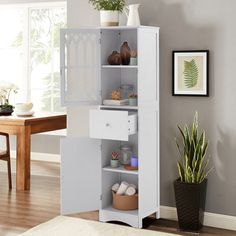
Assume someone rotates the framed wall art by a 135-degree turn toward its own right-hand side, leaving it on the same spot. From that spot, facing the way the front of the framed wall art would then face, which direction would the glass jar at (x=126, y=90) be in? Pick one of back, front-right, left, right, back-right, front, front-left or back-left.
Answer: front-left

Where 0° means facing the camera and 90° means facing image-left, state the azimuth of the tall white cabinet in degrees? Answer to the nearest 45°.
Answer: approximately 45°

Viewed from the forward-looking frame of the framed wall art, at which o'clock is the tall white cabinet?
The tall white cabinet is roughly at 3 o'clock from the framed wall art.

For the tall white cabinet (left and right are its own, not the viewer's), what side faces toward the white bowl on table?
right

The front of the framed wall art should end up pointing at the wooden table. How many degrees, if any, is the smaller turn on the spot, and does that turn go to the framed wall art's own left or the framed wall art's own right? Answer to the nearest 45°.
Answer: approximately 135° to the framed wall art's own right

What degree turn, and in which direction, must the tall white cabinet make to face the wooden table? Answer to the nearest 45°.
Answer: approximately 90° to its right

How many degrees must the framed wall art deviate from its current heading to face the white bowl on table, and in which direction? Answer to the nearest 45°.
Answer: approximately 135° to its right

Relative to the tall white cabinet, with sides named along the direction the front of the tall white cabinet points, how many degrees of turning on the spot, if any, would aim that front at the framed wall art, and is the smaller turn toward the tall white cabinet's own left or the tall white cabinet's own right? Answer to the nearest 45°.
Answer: approximately 135° to the tall white cabinet's own left

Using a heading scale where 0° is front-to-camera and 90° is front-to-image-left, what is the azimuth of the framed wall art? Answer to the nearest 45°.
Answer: approximately 0°

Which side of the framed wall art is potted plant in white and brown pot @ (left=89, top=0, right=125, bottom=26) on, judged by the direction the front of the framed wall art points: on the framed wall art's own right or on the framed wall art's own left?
on the framed wall art's own right

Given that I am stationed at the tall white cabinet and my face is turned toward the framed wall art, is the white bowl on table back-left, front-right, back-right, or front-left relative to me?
back-left

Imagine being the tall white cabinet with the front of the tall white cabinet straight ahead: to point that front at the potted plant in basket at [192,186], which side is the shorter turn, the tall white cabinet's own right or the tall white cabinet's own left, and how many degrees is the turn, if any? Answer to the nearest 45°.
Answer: approximately 135° to the tall white cabinet's own left
